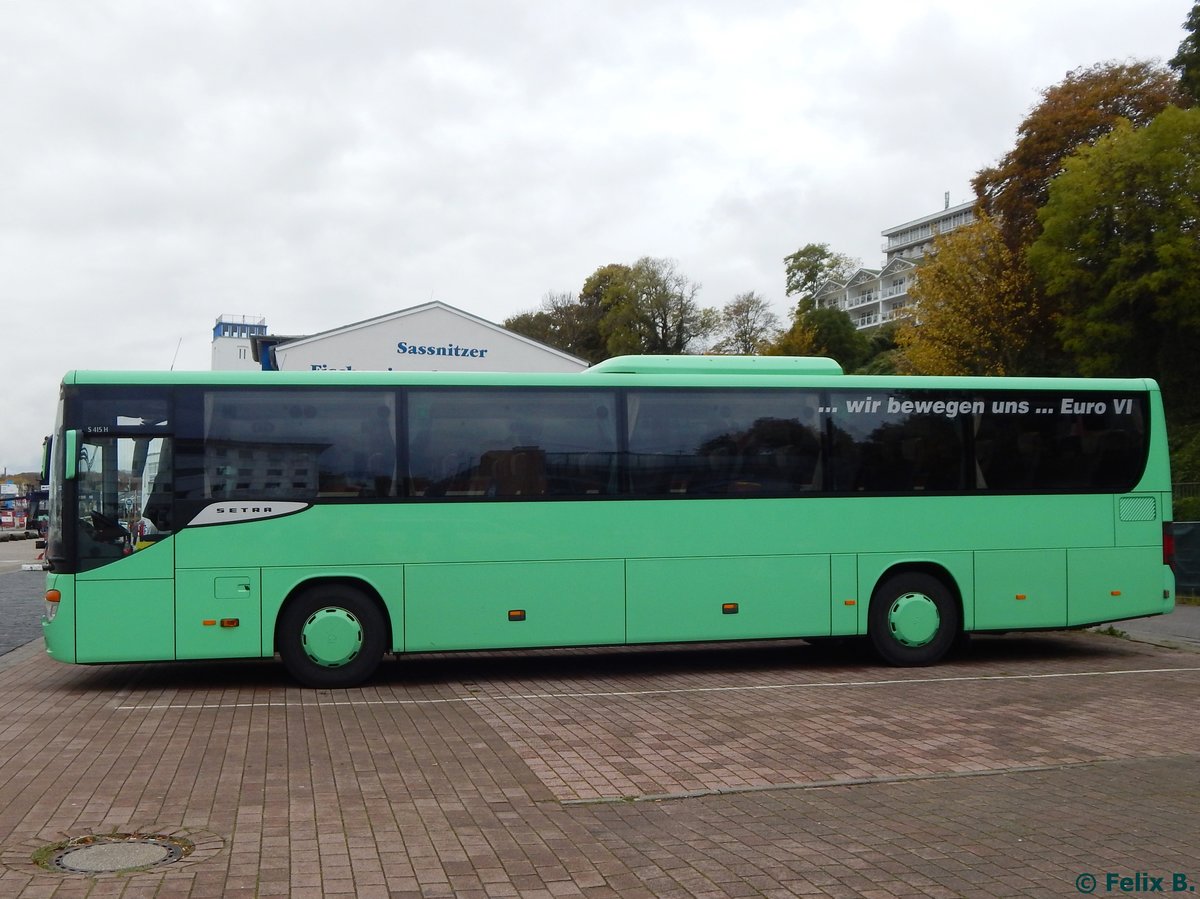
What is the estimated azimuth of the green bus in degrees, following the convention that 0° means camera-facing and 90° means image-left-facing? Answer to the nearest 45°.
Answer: approximately 90°

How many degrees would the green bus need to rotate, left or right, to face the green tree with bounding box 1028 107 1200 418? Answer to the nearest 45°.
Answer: approximately 135° to its right

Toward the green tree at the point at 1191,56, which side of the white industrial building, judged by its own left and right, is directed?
left

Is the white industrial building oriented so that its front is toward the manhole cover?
yes

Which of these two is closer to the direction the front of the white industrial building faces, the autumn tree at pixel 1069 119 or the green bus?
the green bus

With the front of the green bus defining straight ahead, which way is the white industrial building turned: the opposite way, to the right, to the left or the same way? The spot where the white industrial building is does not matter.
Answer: to the left

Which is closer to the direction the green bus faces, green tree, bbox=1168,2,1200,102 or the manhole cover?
the manhole cover

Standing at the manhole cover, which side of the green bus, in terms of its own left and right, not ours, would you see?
left

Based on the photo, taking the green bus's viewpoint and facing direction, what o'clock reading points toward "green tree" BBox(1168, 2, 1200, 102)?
The green tree is roughly at 4 o'clock from the green bus.

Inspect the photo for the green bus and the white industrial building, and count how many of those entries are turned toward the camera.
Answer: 1

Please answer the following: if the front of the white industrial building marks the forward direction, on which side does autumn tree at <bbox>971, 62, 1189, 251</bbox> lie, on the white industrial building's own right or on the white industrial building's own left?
on the white industrial building's own left

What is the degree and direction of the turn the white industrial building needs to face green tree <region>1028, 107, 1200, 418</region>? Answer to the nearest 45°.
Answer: approximately 90° to its left

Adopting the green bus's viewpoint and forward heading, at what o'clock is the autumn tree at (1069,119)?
The autumn tree is roughly at 4 o'clock from the green bus.

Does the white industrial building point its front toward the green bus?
yes
